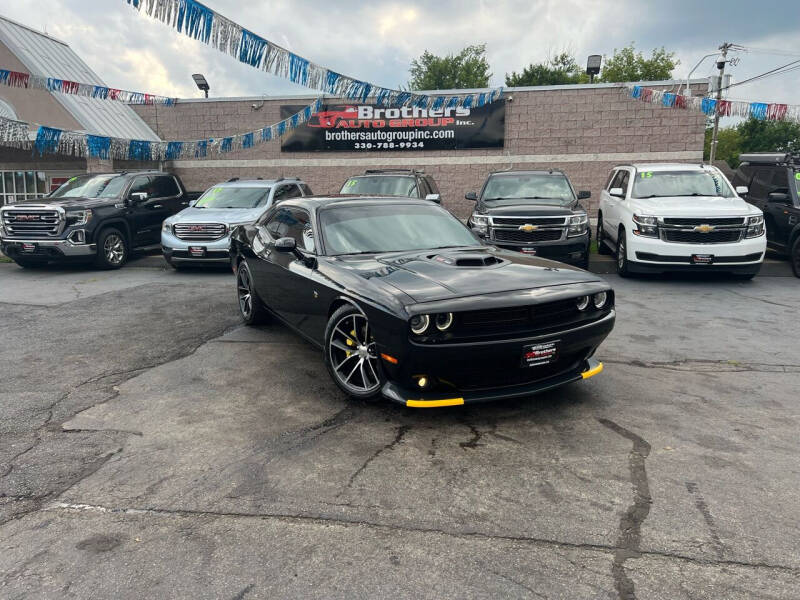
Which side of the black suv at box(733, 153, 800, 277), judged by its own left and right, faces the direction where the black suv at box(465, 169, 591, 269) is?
right

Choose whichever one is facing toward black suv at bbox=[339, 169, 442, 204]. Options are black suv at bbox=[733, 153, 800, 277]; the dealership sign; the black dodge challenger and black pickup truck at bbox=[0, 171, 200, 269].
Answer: the dealership sign

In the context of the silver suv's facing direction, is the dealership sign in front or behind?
behind

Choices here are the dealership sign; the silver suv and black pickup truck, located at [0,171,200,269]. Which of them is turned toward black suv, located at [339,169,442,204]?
the dealership sign

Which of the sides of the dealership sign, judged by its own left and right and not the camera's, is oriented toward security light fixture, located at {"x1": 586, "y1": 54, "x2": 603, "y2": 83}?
left

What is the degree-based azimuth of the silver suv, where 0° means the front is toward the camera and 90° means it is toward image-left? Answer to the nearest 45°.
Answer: approximately 45°

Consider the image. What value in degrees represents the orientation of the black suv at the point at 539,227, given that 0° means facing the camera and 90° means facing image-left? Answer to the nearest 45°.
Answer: approximately 0°

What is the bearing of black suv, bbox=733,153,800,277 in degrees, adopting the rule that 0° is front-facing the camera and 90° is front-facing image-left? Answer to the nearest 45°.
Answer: approximately 315°

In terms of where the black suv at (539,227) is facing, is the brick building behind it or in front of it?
behind

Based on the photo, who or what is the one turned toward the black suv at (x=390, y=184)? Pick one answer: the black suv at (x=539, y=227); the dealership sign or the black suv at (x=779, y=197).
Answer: the dealership sign

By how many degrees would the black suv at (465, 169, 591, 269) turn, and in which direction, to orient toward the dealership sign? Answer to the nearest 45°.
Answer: approximately 135° to its right

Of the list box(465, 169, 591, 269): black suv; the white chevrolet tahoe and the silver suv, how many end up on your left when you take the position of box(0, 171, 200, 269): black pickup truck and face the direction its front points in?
3

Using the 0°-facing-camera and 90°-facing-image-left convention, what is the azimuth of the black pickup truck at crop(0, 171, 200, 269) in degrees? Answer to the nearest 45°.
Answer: approximately 45°

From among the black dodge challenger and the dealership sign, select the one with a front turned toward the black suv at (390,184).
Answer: the dealership sign

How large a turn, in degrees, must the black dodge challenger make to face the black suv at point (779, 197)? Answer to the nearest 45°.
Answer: approximately 90° to its left

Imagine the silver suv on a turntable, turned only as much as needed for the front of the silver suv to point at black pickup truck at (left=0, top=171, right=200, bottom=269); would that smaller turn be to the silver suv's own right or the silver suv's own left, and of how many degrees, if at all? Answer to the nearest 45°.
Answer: approximately 90° to the silver suv's own right
